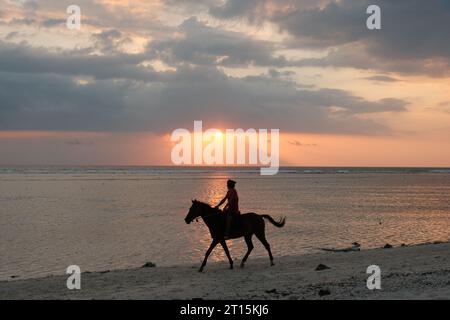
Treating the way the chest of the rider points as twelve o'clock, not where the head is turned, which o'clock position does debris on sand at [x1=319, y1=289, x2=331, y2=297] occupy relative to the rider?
The debris on sand is roughly at 8 o'clock from the rider.

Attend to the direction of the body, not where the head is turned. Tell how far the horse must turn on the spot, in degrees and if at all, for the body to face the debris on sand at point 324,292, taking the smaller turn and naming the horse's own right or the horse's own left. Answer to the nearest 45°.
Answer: approximately 135° to the horse's own left

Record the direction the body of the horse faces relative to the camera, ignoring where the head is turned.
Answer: to the viewer's left

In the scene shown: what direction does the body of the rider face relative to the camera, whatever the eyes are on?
to the viewer's left
